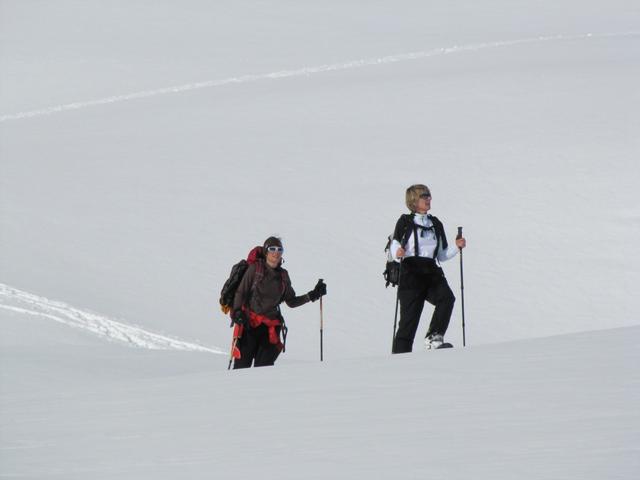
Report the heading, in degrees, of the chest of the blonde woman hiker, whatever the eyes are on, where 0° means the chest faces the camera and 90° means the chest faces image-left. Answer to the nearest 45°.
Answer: approximately 315°

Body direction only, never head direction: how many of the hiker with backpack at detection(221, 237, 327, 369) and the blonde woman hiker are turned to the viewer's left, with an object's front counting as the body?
0

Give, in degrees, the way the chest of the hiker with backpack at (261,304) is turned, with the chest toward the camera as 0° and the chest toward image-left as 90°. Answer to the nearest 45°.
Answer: approximately 315°

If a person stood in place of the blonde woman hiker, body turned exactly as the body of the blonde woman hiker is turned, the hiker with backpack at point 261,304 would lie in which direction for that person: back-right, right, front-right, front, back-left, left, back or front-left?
back-right

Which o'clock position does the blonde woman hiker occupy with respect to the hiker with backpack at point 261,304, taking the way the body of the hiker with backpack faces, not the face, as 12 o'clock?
The blonde woman hiker is roughly at 11 o'clock from the hiker with backpack.
